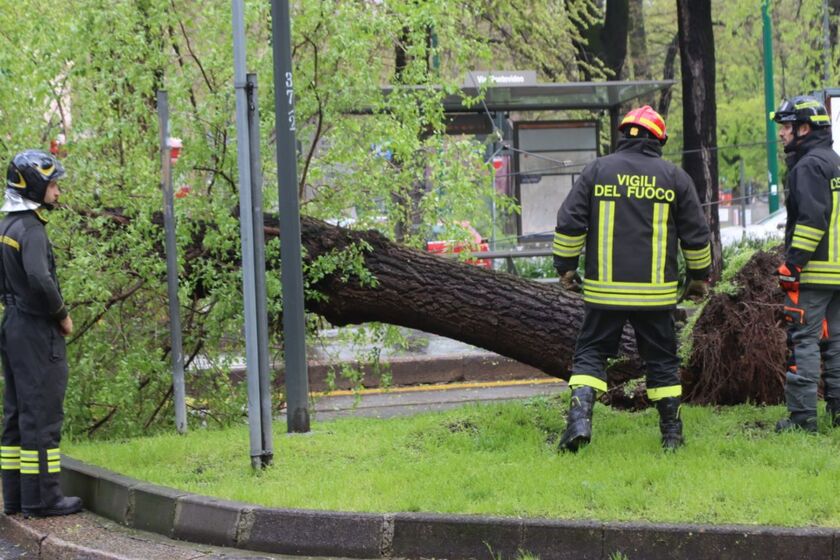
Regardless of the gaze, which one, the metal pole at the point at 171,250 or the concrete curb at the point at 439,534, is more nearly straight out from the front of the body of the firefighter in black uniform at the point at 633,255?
the metal pole

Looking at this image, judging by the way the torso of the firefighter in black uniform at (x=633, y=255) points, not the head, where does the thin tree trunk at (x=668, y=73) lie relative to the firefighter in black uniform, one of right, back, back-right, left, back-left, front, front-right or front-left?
front

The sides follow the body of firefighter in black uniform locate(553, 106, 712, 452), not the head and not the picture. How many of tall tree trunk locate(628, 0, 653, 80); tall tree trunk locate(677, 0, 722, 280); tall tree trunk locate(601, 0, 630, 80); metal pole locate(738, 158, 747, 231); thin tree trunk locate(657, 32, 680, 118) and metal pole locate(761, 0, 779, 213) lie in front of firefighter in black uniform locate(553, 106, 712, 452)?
6

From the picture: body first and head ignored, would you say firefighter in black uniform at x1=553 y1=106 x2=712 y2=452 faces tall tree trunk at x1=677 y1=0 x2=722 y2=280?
yes

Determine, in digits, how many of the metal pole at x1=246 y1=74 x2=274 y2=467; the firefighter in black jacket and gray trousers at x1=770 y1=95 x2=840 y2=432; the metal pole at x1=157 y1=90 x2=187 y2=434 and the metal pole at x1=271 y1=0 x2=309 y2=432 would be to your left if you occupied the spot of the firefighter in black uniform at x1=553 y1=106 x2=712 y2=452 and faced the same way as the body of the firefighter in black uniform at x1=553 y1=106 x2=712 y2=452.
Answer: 3

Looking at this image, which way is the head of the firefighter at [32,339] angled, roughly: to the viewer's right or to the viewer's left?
to the viewer's right

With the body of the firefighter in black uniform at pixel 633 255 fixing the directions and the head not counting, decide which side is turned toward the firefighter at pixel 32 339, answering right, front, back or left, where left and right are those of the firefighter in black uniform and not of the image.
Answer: left

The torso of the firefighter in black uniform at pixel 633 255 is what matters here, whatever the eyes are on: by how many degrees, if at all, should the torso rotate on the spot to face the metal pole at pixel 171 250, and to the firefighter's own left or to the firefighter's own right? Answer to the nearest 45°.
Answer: approximately 90° to the firefighter's own left

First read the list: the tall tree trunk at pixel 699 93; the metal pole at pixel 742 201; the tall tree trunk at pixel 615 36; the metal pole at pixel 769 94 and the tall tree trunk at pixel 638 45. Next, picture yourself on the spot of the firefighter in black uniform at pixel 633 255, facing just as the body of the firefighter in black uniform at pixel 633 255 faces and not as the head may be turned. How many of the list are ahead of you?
5

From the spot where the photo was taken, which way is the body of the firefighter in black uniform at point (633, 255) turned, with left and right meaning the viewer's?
facing away from the viewer

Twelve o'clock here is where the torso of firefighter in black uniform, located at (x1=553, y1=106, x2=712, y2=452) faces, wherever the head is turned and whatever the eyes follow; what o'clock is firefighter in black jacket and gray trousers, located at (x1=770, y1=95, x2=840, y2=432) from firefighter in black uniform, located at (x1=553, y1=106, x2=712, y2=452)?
firefighter in black jacket and gray trousers, located at (x1=770, y1=95, x2=840, y2=432) is roughly at 2 o'clock from firefighter in black uniform, located at (x1=553, y1=106, x2=712, y2=452).

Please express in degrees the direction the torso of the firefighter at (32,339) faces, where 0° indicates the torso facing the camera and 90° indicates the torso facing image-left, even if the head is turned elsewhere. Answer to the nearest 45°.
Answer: approximately 270°

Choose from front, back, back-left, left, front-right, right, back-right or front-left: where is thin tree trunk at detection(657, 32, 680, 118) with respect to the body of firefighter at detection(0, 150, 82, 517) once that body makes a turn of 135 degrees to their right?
back

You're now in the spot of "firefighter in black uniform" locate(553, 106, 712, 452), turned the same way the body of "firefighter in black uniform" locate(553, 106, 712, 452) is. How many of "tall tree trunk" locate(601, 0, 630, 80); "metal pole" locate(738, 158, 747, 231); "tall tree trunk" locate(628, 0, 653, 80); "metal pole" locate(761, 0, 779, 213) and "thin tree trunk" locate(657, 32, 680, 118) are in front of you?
5

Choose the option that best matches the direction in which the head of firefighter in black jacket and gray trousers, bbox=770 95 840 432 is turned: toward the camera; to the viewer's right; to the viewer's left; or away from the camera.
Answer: to the viewer's left

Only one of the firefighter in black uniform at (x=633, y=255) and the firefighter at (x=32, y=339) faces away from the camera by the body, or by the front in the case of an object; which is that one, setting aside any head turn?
the firefighter in black uniform

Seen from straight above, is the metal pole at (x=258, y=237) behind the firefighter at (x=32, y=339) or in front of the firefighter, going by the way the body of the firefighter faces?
in front
